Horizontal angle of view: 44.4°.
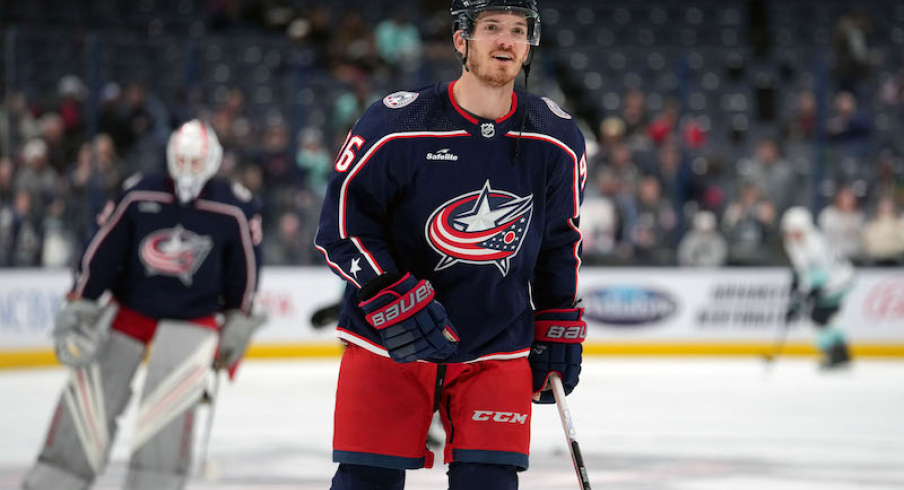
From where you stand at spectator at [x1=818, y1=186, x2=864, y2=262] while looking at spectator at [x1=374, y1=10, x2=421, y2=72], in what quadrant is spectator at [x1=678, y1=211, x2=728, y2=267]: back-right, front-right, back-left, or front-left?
front-left

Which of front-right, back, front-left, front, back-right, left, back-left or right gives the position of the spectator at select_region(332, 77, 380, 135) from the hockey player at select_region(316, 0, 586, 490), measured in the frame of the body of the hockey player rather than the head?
back

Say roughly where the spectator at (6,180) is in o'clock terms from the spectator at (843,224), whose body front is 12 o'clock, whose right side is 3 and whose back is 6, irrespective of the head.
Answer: the spectator at (6,180) is roughly at 2 o'clock from the spectator at (843,224).

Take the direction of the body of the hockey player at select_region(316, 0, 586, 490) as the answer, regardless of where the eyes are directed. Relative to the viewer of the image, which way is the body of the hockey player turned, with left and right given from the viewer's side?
facing the viewer

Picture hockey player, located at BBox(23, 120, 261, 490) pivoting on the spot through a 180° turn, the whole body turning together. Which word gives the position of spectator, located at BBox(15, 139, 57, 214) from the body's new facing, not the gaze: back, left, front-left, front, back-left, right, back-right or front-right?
front

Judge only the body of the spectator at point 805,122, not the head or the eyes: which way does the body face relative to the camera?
toward the camera

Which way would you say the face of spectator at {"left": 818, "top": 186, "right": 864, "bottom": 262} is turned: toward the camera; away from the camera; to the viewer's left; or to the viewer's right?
toward the camera

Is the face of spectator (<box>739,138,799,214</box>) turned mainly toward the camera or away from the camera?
toward the camera

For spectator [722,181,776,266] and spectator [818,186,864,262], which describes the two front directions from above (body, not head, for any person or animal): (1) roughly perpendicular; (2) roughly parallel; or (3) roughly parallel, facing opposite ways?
roughly parallel

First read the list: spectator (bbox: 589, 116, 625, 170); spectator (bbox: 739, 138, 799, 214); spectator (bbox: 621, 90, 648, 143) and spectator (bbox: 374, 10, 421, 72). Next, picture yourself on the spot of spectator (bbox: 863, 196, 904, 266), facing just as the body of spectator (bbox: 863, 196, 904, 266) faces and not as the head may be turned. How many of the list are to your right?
4

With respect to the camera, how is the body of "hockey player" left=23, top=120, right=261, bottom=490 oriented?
toward the camera

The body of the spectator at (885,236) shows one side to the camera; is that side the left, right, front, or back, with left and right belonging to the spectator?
front
